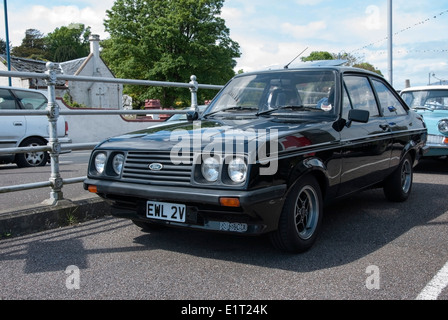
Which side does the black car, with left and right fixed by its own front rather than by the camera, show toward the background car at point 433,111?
back

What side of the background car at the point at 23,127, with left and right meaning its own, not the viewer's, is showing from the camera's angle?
left

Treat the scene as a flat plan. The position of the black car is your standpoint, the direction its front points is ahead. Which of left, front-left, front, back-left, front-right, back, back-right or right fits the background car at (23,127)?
right

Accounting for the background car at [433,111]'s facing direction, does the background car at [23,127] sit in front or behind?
in front

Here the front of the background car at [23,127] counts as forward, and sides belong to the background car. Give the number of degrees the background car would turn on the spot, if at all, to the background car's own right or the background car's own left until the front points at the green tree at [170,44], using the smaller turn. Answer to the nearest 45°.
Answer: approximately 90° to the background car's own right

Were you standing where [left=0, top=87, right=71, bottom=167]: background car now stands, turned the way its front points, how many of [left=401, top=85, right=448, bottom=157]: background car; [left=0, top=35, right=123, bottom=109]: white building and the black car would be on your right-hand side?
1

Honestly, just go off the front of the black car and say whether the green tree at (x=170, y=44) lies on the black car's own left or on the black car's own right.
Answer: on the black car's own right

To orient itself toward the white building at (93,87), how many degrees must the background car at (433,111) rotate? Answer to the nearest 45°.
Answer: approximately 90° to its right

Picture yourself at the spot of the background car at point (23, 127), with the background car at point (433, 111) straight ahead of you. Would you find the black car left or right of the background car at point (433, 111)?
right

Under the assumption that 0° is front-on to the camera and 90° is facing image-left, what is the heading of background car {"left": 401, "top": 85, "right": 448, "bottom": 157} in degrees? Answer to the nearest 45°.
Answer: approximately 45°
